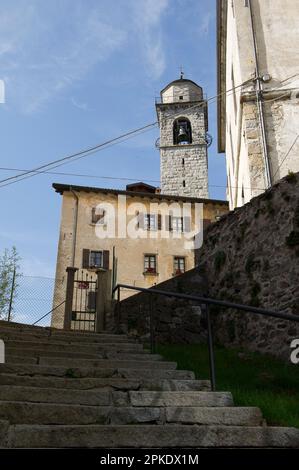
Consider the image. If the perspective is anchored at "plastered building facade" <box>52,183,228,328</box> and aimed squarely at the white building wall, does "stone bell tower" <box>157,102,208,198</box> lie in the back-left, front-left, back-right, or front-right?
back-left

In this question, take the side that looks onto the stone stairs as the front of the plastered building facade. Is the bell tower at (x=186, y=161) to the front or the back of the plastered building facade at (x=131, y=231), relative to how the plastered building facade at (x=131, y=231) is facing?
to the back

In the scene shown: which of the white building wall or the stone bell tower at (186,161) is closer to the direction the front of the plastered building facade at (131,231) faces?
the white building wall

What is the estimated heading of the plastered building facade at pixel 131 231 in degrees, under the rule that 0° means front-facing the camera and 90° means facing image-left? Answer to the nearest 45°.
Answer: approximately 0°
